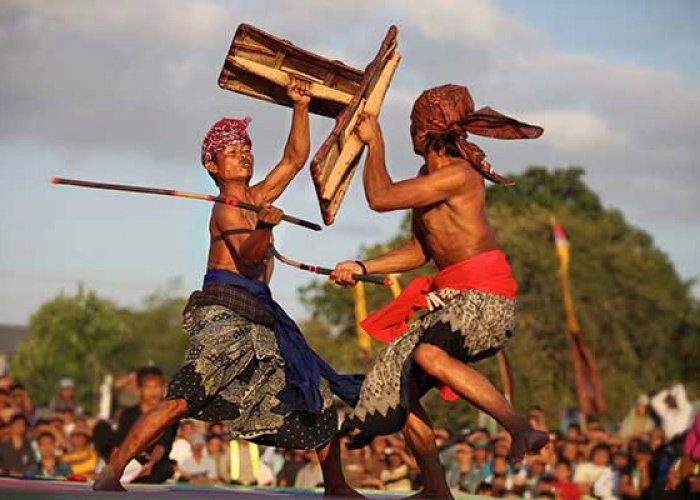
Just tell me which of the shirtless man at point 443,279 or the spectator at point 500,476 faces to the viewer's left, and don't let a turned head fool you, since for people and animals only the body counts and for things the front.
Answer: the shirtless man

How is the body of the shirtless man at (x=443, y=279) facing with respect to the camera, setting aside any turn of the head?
to the viewer's left

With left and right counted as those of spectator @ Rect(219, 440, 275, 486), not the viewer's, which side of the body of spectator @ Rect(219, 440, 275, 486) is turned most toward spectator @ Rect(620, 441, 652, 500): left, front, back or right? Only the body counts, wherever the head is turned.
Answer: left

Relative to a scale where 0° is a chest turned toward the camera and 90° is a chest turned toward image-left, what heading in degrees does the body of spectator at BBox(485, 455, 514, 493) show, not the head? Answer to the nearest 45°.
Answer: approximately 0°

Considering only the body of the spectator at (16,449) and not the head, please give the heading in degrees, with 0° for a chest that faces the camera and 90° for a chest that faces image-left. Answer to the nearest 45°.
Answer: approximately 0°

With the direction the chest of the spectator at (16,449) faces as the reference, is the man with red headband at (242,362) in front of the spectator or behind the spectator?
in front

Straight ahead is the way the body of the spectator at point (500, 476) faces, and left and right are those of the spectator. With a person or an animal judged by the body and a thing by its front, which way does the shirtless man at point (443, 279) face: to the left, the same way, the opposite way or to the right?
to the right

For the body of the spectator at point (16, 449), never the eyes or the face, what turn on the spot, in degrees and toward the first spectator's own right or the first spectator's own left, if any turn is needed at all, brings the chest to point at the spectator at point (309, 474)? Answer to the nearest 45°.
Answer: approximately 90° to the first spectator's own left
